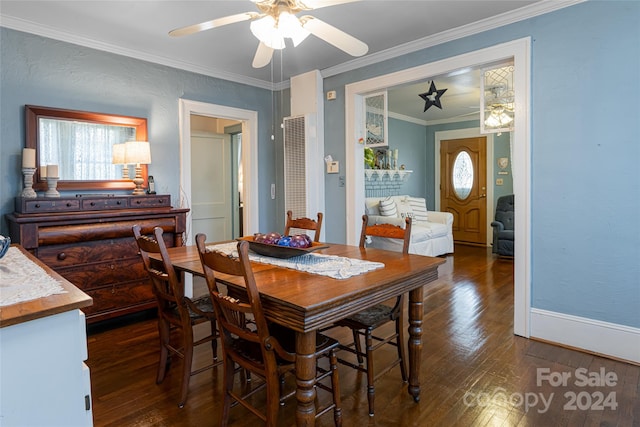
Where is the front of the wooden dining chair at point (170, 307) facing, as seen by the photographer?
facing away from the viewer and to the right of the viewer

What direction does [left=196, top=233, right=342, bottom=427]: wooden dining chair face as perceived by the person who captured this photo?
facing away from the viewer and to the right of the viewer

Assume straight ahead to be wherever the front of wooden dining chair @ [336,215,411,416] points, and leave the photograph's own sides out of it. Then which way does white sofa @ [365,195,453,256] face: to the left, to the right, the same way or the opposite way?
to the left

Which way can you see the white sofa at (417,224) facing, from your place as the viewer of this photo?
facing the viewer and to the right of the viewer

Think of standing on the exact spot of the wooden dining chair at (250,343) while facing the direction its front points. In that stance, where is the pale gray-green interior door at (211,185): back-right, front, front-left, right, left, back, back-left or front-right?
front-left

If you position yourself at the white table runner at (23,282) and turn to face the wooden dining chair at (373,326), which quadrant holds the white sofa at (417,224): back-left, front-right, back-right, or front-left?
front-left

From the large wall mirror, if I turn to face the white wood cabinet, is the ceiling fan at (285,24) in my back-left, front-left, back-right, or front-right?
front-left

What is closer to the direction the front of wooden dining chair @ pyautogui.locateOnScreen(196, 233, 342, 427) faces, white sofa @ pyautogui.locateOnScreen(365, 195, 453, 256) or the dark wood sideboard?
the white sofa

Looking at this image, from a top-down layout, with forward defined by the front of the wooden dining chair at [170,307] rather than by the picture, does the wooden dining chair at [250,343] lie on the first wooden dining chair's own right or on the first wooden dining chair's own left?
on the first wooden dining chair's own right

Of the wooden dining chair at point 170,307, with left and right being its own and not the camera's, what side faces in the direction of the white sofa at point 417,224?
front

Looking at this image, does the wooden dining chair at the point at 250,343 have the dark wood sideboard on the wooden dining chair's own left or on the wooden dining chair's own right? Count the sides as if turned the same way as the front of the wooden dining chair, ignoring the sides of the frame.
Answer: on the wooden dining chair's own left

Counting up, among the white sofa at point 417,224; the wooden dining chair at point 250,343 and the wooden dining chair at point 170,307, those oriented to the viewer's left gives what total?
0

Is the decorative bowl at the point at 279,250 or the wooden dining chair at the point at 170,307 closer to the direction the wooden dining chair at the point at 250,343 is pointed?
the decorative bowl

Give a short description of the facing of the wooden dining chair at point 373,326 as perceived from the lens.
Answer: facing the viewer and to the left of the viewer

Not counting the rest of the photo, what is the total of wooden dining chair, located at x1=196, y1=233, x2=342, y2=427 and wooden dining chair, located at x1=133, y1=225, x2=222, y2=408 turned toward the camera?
0
